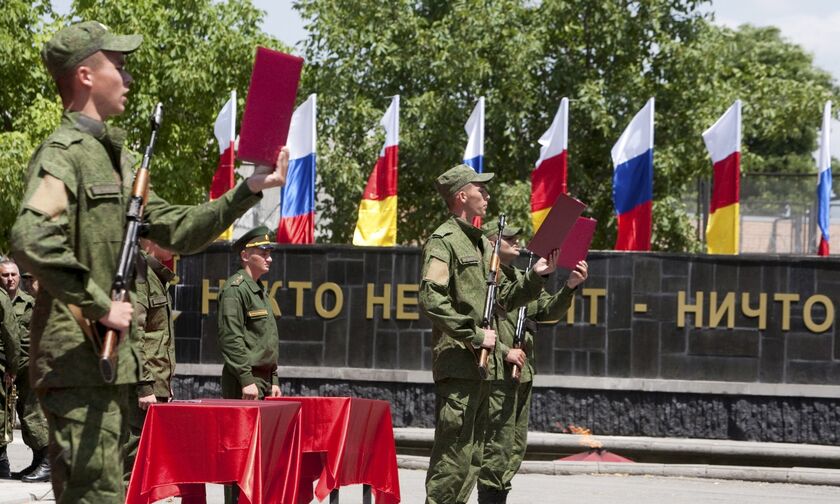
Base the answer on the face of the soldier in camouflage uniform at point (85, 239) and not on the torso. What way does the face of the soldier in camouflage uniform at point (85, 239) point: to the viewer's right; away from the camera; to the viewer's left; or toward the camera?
to the viewer's right

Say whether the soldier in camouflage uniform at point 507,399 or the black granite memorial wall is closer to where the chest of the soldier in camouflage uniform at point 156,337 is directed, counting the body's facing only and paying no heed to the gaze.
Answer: the soldier in camouflage uniform

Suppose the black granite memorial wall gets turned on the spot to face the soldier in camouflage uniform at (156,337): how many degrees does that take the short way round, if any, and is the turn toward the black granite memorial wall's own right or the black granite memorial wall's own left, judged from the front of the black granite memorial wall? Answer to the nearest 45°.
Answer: approximately 45° to the black granite memorial wall's own right

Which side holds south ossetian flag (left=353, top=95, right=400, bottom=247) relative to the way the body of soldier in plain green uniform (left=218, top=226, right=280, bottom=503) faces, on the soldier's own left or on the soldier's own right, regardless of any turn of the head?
on the soldier's own left

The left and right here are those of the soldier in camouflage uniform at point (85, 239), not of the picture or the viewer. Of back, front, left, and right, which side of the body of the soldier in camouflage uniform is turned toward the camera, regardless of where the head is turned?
right

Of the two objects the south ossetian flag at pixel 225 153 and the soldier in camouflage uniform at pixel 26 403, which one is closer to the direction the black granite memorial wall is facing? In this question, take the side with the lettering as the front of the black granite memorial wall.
the soldier in camouflage uniform

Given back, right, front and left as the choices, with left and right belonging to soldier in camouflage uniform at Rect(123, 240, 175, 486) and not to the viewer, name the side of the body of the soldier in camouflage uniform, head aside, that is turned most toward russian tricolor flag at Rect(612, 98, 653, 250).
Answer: left
